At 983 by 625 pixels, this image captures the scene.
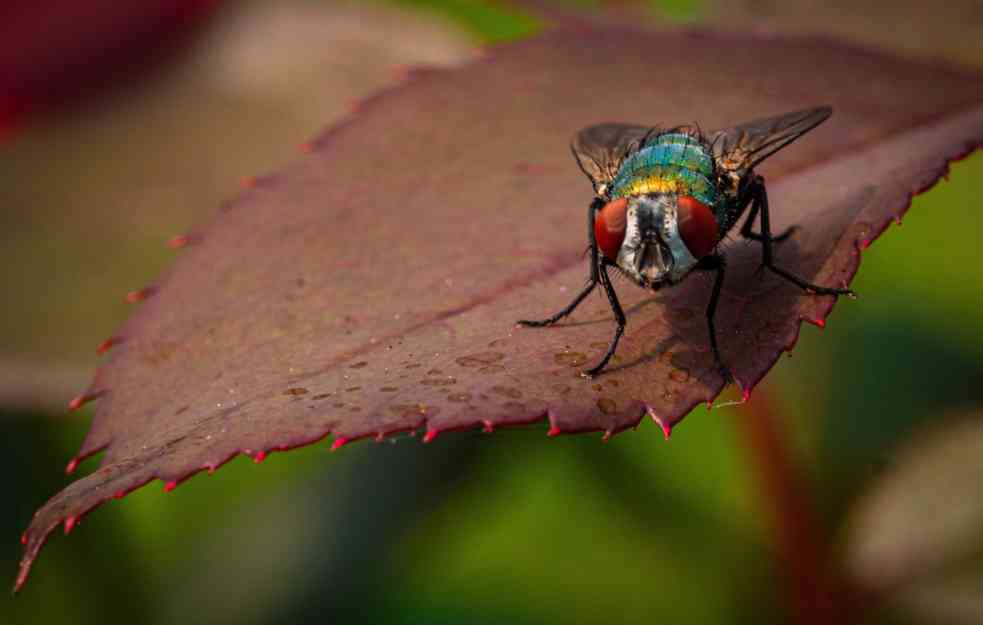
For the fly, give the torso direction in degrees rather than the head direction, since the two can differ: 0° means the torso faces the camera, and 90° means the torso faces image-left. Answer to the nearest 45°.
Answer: approximately 0°
